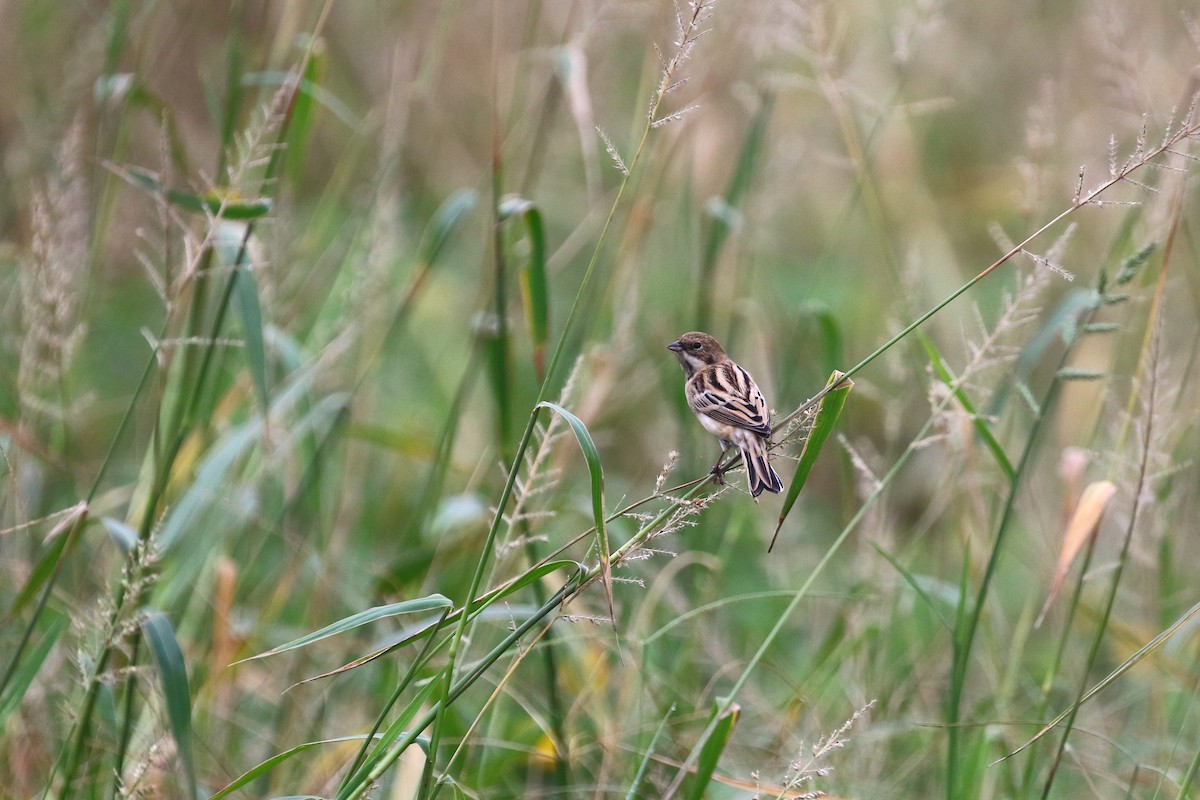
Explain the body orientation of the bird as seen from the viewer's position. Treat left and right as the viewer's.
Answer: facing away from the viewer and to the left of the viewer
